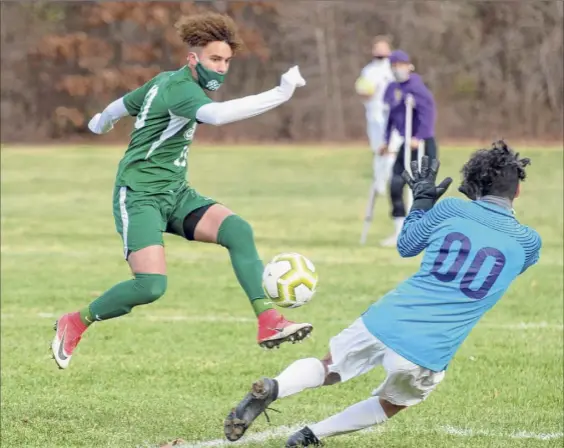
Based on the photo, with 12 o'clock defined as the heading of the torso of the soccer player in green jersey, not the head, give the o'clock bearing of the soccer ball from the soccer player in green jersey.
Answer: The soccer ball is roughly at 1 o'clock from the soccer player in green jersey.

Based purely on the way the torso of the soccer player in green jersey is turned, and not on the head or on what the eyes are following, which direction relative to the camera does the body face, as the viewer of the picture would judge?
to the viewer's right

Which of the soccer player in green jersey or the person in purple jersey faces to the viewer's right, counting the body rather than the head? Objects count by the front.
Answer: the soccer player in green jersey

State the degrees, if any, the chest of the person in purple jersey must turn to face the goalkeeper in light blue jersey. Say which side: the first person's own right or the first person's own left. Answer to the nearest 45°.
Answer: approximately 45° to the first person's own left

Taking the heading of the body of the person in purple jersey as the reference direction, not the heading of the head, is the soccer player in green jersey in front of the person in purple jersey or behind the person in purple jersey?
in front

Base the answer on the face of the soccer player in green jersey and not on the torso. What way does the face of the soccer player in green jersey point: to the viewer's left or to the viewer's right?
to the viewer's right

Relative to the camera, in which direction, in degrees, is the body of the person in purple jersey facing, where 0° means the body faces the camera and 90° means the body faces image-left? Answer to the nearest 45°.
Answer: approximately 45°

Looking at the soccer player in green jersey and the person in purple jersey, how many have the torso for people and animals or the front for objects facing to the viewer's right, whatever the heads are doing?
1

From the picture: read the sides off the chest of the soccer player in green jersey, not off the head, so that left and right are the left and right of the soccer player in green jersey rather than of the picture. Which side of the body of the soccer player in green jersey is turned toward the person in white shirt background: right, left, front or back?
left

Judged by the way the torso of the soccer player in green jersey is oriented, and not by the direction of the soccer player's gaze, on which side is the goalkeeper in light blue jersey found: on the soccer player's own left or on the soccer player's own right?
on the soccer player's own right

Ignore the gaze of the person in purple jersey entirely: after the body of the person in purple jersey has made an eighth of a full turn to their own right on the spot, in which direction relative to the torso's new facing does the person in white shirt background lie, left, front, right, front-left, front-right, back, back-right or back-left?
right

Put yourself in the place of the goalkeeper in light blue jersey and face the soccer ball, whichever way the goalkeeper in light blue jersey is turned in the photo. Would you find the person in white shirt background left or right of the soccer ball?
right
